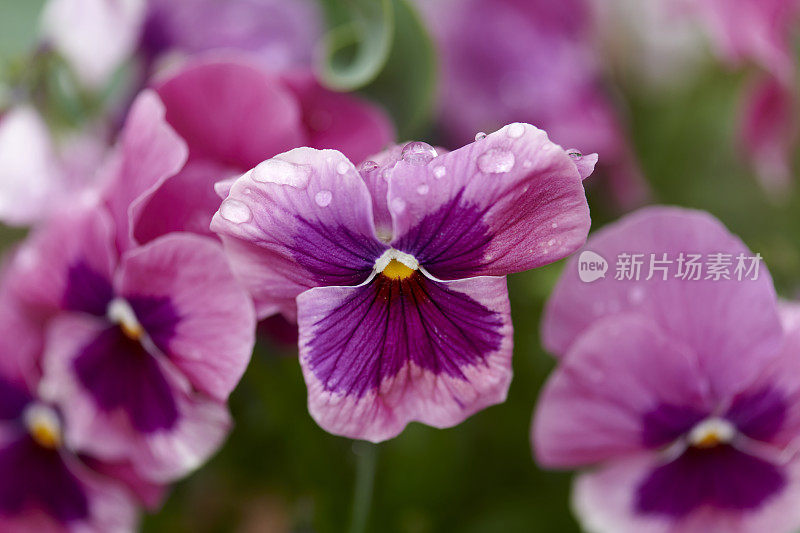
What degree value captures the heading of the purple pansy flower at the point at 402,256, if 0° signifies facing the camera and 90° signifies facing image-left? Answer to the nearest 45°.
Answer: approximately 0°

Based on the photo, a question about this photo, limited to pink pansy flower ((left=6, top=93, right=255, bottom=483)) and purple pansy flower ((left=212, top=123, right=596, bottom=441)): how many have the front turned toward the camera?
2

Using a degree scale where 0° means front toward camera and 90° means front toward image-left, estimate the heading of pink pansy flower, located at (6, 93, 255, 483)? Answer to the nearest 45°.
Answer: approximately 0°
